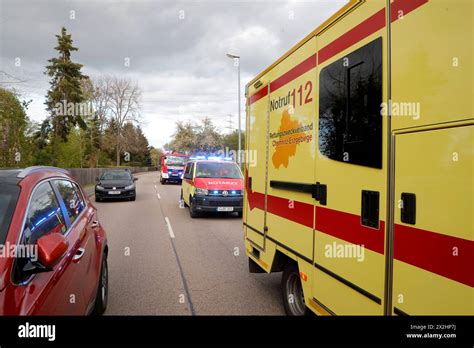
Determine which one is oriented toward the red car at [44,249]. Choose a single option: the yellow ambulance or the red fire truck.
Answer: the red fire truck

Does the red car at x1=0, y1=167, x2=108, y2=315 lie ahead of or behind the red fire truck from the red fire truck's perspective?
ahead

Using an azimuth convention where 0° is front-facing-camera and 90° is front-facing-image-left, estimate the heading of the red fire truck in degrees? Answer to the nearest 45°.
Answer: approximately 0°

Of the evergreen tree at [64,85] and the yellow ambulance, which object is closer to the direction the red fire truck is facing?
the yellow ambulance

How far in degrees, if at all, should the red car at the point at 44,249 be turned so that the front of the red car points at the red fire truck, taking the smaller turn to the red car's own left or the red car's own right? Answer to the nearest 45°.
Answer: approximately 135° to the red car's own right

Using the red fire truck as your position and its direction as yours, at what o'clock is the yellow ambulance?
The yellow ambulance is roughly at 12 o'clock from the red fire truck.
